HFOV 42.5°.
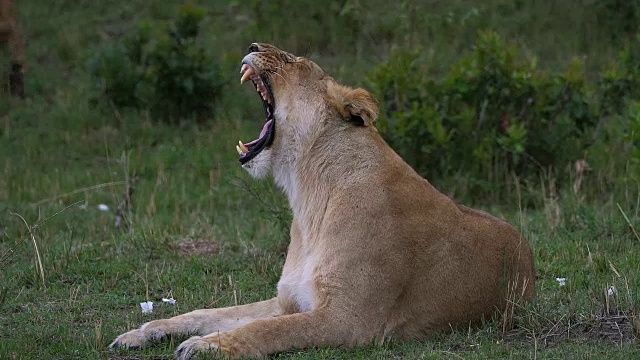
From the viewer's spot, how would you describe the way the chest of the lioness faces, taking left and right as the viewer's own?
facing to the left of the viewer

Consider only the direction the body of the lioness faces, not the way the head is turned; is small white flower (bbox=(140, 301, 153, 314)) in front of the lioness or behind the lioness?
in front

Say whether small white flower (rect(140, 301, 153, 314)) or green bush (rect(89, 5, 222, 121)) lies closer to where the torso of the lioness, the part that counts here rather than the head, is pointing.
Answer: the small white flower

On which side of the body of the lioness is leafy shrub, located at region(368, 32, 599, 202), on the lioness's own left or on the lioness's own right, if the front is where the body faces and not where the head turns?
on the lioness's own right

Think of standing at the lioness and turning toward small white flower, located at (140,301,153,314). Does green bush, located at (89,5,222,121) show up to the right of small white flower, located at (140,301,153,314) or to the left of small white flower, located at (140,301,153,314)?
right
